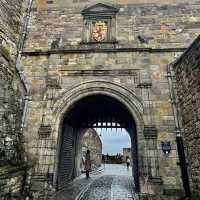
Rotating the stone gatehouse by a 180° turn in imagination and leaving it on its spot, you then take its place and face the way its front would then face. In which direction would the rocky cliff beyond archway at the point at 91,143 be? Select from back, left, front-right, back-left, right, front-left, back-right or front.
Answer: front

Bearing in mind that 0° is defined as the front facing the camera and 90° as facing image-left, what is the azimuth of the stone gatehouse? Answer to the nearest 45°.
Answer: approximately 0°
